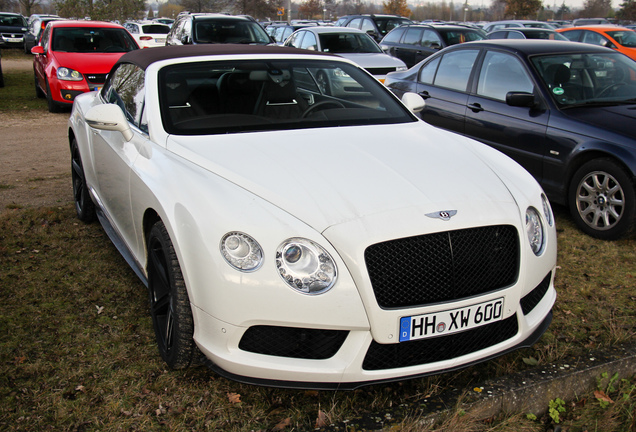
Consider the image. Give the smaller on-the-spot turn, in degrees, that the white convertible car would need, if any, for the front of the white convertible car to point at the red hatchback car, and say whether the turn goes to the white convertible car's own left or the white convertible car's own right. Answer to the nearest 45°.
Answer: approximately 180°

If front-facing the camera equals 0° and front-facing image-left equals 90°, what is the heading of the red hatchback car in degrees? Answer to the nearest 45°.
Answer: approximately 315°

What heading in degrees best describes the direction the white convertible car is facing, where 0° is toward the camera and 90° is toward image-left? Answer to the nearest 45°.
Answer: approximately 315°

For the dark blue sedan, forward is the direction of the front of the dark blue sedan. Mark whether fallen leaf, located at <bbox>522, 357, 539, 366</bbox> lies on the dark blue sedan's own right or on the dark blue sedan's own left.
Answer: on the dark blue sedan's own right

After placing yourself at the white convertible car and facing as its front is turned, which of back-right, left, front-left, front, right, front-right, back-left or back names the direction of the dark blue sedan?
left

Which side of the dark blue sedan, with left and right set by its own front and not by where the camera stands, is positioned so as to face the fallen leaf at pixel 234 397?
right

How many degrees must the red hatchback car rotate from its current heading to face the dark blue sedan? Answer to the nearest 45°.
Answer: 0° — it already faces it

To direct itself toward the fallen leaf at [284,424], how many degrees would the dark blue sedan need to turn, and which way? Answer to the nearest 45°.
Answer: approximately 45° to its right
